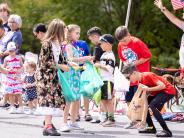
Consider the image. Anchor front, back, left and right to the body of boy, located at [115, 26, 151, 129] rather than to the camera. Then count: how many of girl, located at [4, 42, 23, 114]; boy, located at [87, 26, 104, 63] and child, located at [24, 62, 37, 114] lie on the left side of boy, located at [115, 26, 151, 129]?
0

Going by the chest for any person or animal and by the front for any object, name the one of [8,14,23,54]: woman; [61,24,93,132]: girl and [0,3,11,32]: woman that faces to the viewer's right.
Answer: the girl

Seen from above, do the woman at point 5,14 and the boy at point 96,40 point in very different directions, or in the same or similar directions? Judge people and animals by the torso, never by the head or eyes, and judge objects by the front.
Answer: same or similar directions

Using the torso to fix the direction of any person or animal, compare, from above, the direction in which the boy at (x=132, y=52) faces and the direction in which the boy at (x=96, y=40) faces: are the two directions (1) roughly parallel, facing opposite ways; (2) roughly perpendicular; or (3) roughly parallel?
roughly parallel

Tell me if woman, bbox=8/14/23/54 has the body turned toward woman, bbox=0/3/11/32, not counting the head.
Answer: no

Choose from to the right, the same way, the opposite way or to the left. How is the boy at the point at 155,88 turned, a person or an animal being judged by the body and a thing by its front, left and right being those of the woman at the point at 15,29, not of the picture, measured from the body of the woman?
the same way

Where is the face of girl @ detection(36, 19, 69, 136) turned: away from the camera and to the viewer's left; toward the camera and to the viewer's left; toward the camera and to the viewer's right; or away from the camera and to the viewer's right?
away from the camera and to the viewer's right
